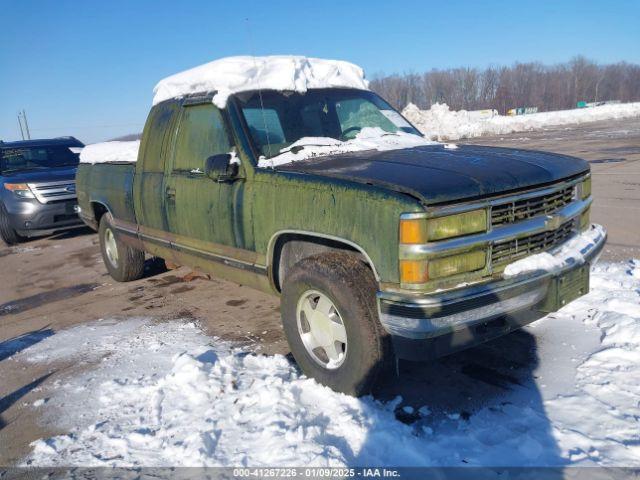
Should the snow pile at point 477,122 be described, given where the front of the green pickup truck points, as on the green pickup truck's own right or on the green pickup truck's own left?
on the green pickup truck's own left

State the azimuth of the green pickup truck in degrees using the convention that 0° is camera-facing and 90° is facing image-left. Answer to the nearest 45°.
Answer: approximately 315°
